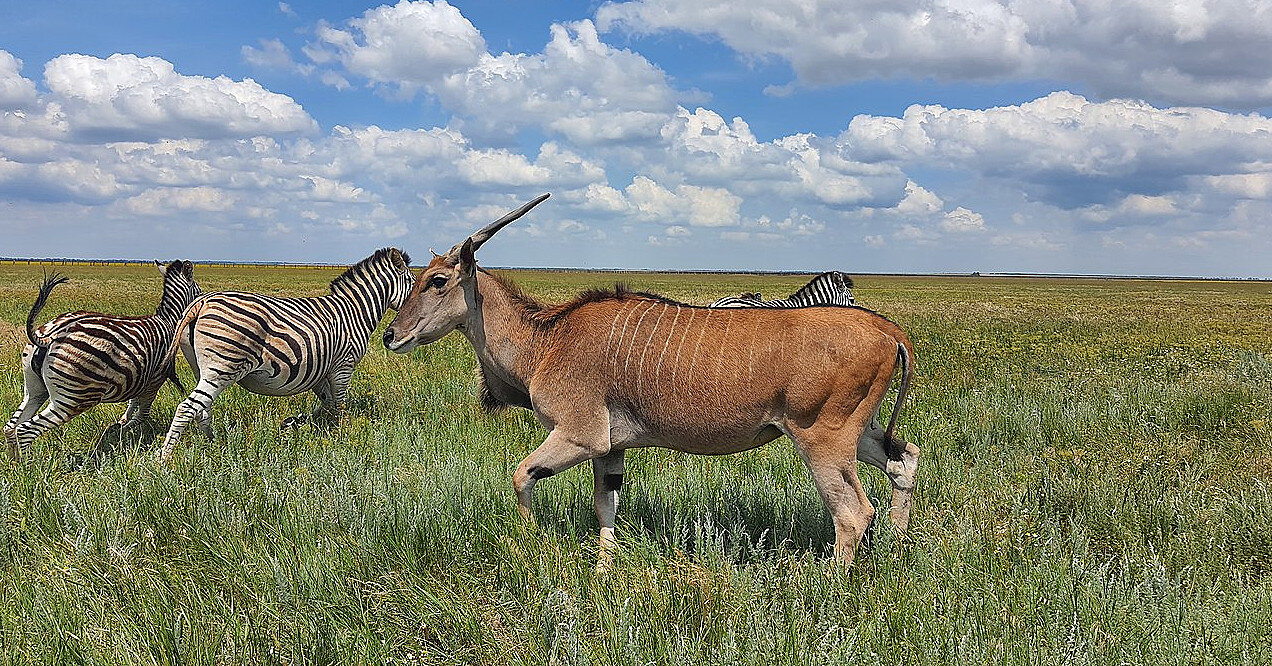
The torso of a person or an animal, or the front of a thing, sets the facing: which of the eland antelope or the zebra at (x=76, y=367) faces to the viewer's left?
the eland antelope

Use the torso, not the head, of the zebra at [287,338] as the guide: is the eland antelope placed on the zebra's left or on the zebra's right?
on the zebra's right

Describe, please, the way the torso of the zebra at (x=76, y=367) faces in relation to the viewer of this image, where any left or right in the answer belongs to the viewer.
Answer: facing away from the viewer and to the right of the viewer

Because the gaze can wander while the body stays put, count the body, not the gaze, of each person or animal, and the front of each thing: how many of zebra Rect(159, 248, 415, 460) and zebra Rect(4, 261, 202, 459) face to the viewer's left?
0

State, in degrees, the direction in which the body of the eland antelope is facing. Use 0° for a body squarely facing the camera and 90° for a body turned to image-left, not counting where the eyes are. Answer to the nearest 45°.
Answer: approximately 90°

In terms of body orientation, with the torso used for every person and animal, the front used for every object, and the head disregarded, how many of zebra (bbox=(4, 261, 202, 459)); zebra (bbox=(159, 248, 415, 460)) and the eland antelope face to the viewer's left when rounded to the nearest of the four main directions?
1

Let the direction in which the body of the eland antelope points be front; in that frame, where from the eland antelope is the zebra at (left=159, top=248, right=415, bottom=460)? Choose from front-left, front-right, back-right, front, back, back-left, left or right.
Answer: front-right

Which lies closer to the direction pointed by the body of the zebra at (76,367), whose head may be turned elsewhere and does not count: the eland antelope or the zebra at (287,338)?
the zebra

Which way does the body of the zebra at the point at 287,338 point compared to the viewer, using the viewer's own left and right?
facing away from the viewer and to the right of the viewer

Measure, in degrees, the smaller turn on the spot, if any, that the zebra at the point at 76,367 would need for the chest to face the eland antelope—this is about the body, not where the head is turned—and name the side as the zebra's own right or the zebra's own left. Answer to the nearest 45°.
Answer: approximately 90° to the zebra's own right
